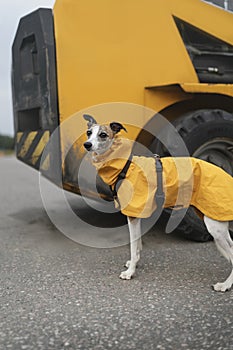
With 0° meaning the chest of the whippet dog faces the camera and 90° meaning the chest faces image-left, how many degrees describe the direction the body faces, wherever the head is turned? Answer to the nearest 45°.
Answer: approximately 90°

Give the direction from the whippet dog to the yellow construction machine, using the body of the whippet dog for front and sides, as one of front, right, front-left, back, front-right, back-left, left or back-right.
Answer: right

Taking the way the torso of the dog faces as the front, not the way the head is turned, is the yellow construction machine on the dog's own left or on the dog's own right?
on the dog's own right
